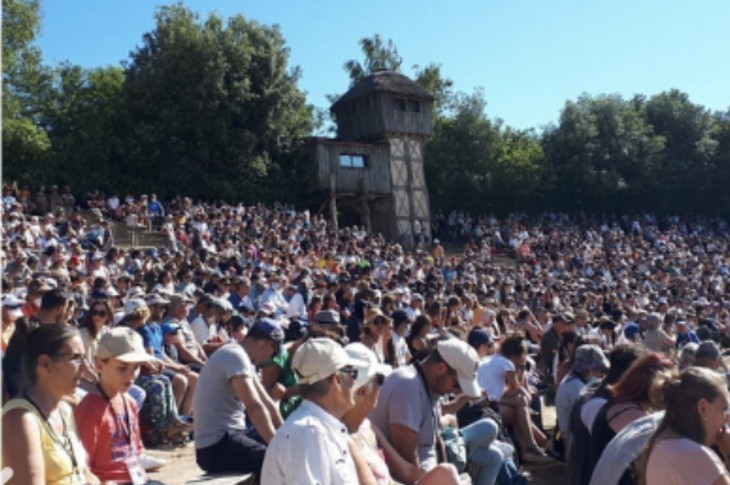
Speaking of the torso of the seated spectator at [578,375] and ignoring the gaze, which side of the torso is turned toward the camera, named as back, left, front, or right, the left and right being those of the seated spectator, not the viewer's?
right

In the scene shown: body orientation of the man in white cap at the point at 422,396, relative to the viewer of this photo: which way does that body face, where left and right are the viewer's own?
facing to the right of the viewer

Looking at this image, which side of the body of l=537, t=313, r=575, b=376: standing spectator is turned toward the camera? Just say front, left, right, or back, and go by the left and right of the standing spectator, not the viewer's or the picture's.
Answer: right

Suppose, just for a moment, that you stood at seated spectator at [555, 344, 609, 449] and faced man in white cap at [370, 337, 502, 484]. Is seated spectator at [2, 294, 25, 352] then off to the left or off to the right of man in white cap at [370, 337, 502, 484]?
right

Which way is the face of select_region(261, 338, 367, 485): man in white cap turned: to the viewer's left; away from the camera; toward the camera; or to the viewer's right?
to the viewer's right

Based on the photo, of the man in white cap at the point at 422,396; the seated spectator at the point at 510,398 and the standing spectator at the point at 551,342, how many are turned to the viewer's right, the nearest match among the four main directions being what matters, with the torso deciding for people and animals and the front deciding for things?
3

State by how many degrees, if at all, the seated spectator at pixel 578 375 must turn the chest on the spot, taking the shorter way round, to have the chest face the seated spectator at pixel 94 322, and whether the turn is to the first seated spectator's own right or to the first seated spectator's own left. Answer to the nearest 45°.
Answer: approximately 180°

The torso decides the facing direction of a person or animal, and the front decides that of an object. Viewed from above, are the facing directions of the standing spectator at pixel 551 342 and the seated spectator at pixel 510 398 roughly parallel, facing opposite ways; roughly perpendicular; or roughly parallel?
roughly parallel

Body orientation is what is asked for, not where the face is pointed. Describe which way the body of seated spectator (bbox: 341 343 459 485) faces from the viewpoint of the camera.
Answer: to the viewer's right

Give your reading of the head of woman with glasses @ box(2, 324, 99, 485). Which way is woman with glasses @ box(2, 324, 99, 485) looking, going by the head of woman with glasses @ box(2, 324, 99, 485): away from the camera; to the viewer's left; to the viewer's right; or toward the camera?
to the viewer's right
